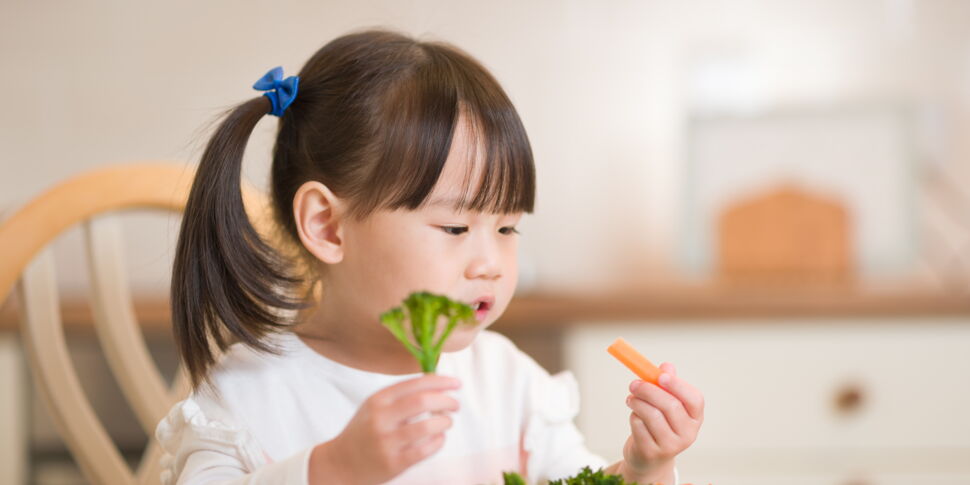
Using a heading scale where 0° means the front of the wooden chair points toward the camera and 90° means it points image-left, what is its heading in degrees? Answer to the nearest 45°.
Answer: approximately 315°

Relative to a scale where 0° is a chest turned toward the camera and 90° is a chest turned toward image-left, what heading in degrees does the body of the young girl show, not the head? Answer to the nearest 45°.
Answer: approximately 315°

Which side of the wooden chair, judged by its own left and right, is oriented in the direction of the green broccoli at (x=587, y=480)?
front

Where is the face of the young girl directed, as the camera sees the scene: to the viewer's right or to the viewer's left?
to the viewer's right
